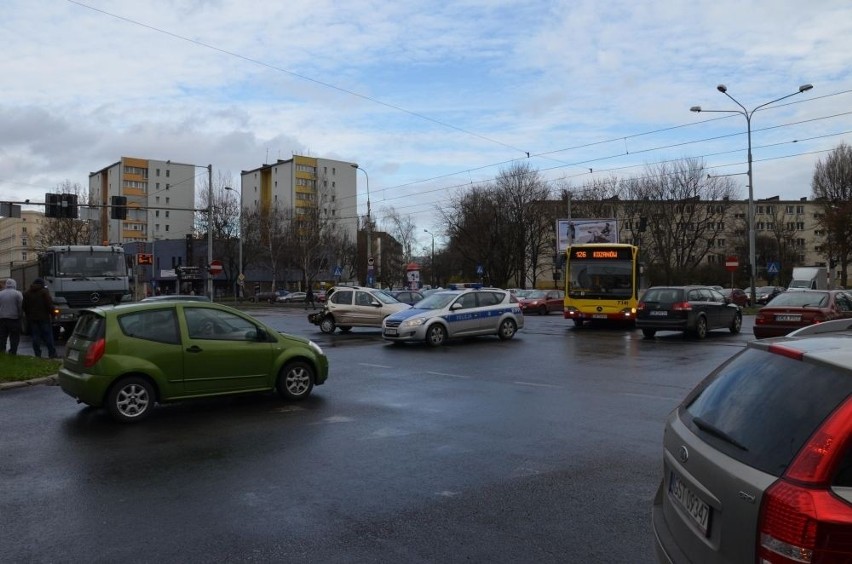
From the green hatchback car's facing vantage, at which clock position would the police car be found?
The police car is roughly at 12 o'clock from the green hatchback car.

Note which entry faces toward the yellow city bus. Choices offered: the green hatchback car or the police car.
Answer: the green hatchback car

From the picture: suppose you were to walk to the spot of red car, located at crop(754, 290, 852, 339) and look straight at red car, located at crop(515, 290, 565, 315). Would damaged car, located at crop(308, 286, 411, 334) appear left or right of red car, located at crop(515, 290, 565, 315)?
left

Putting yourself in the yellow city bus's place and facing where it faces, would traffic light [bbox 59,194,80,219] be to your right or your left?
on your right

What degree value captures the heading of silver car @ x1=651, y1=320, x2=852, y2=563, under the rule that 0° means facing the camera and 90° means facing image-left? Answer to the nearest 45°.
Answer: approximately 225°

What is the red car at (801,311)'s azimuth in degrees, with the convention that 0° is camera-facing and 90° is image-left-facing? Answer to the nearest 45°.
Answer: approximately 225°

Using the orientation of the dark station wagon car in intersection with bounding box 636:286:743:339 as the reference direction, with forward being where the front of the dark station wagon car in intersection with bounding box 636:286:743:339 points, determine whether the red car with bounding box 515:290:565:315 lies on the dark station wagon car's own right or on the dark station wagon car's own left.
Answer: on the dark station wagon car's own left

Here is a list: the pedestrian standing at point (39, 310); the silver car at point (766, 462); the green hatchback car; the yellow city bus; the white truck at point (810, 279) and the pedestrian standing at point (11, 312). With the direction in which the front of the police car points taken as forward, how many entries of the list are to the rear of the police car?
2

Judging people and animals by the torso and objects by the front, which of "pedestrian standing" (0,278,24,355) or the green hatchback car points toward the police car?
the green hatchback car

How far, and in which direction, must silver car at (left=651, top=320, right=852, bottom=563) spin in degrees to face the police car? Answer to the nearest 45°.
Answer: approximately 90° to its left
